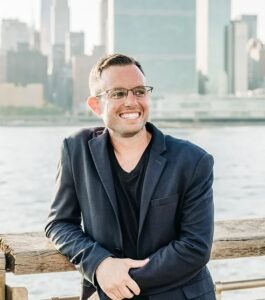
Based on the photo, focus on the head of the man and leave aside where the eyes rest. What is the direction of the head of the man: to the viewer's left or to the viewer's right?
to the viewer's right

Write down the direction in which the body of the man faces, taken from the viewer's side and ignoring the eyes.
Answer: toward the camera
